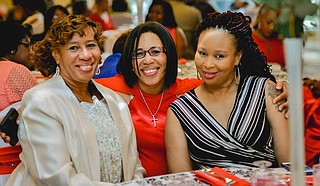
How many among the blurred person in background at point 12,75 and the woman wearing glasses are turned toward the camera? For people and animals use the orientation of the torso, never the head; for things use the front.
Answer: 1

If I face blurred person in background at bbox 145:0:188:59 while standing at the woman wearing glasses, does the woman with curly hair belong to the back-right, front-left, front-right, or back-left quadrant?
back-left

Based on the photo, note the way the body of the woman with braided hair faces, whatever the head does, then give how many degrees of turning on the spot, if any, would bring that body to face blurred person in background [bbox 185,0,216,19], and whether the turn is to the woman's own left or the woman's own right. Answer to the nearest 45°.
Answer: approximately 180°

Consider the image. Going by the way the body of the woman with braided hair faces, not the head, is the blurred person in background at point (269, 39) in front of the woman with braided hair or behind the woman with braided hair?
behind

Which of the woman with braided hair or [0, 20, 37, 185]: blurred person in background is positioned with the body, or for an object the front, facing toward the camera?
the woman with braided hair

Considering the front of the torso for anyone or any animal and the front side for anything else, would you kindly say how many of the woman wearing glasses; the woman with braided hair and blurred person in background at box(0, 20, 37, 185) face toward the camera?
2

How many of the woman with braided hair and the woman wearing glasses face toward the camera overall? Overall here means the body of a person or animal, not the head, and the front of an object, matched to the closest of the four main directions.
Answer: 2

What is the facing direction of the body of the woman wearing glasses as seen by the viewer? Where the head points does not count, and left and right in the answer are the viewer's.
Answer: facing the viewer

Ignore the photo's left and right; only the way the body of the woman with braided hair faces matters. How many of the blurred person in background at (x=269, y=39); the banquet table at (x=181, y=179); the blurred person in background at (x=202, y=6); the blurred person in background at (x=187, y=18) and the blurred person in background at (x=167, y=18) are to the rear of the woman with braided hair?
4

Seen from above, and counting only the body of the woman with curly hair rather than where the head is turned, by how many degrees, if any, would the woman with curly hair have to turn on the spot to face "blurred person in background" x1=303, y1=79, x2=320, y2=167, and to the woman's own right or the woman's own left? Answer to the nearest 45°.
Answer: approximately 45° to the woman's own left

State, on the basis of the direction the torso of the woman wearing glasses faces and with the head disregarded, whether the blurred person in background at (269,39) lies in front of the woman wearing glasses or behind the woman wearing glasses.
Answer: behind

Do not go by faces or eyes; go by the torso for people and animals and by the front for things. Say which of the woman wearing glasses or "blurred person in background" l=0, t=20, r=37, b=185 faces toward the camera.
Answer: the woman wearing glasses
